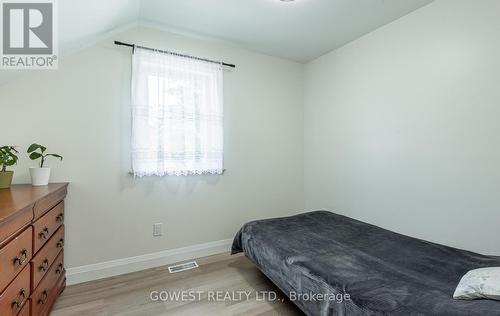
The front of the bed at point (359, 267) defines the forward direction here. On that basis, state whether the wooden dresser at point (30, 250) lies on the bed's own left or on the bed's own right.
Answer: on the bed's own left

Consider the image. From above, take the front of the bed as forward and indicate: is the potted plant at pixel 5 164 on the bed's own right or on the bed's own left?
on the bed's own left

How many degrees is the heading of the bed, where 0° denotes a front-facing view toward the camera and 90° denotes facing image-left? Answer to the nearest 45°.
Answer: approximately 135°

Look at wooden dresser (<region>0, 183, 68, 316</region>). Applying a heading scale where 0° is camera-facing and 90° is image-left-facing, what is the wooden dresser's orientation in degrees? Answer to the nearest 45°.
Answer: approximately 315°

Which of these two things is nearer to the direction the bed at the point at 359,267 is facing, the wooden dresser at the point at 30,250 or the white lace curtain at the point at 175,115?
the white lace curtain

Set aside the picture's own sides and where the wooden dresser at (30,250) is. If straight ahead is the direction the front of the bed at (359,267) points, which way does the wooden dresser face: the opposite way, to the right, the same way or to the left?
to the right

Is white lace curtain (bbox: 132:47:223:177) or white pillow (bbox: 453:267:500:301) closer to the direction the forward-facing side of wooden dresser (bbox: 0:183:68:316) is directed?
the white pillow

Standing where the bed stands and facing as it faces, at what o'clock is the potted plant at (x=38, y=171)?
The potted plant is roughly at 10 o'clock from the bed.

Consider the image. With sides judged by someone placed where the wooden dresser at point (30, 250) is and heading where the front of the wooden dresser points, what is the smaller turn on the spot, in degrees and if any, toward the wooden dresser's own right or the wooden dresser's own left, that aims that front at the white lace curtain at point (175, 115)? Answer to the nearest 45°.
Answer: approximately 90° to the wooden dresser's own left
